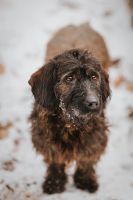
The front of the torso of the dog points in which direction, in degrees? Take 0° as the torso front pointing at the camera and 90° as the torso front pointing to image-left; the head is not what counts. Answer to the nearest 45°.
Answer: approximately 0°
